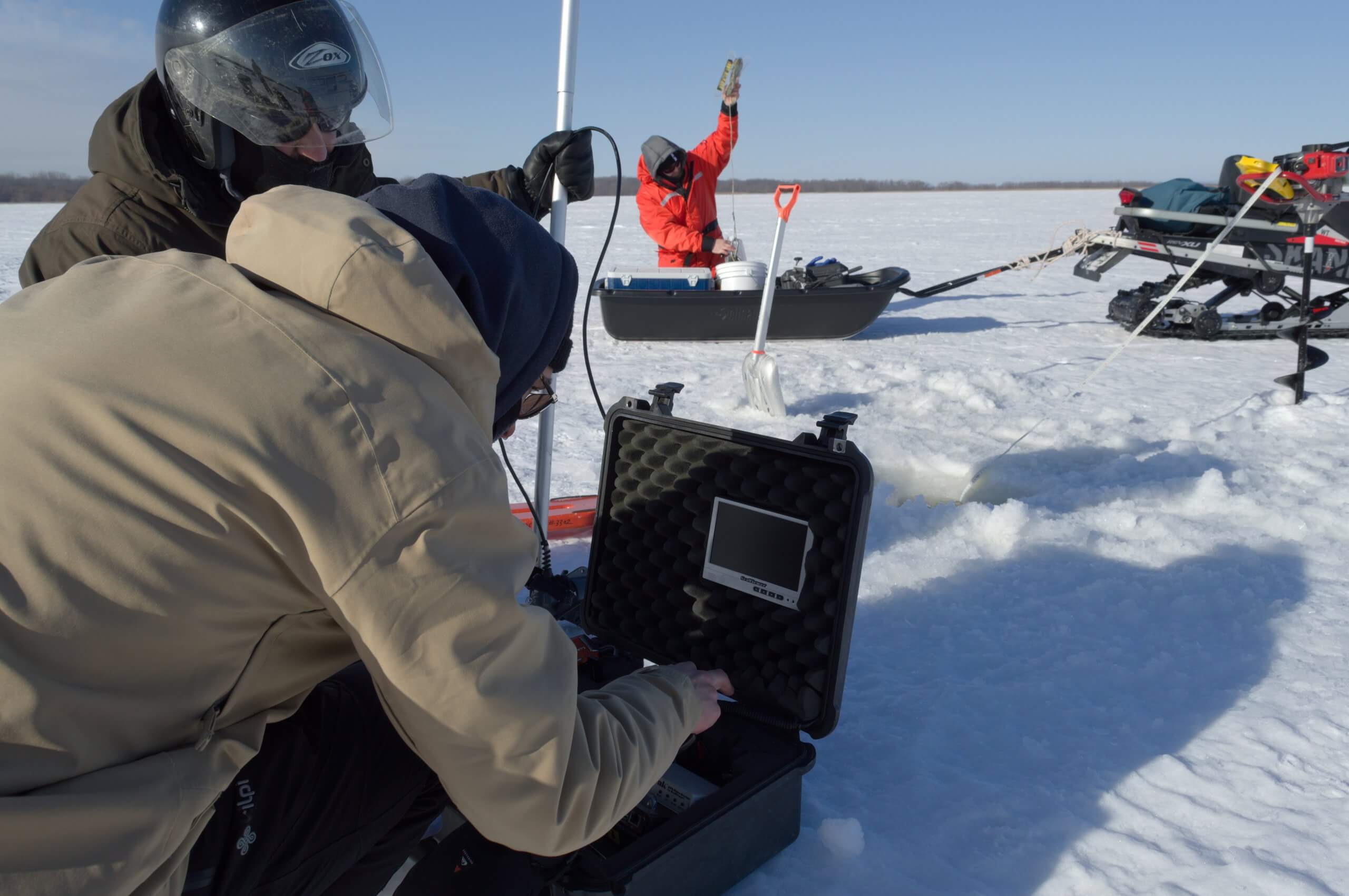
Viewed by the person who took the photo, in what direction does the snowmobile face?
facing to the right of the viewer

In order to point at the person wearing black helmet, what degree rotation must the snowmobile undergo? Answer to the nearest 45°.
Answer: approximately 90° to its right

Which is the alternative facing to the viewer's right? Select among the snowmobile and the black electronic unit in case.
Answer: the snowmobile

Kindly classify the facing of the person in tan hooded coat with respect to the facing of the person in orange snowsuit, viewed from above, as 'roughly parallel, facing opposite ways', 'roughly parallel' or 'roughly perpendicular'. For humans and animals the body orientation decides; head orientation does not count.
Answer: roughly perpendicular

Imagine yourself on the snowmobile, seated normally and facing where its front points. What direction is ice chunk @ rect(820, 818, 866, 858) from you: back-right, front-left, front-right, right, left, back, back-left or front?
right

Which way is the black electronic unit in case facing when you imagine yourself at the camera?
facing the viewer and to the left of the viewer

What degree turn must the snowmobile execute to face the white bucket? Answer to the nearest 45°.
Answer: approximately 135° to its right

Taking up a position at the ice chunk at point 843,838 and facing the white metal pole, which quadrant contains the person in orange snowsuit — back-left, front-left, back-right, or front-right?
front-right

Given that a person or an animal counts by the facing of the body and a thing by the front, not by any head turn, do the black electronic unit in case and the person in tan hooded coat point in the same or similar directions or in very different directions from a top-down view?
very different directions

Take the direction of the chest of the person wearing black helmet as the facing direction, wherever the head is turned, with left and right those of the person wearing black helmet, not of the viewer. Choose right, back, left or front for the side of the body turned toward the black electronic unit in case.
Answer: front

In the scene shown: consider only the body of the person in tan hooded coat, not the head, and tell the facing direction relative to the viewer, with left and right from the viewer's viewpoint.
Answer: facing away from the viewer and to the right of the viewer

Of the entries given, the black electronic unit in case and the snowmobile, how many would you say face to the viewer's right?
1

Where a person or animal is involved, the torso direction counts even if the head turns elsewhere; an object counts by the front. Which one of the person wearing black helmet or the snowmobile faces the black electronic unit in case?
the person wearing black helmet

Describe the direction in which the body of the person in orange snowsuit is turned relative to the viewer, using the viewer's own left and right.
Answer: facing the viewer and to the right of the viewer
